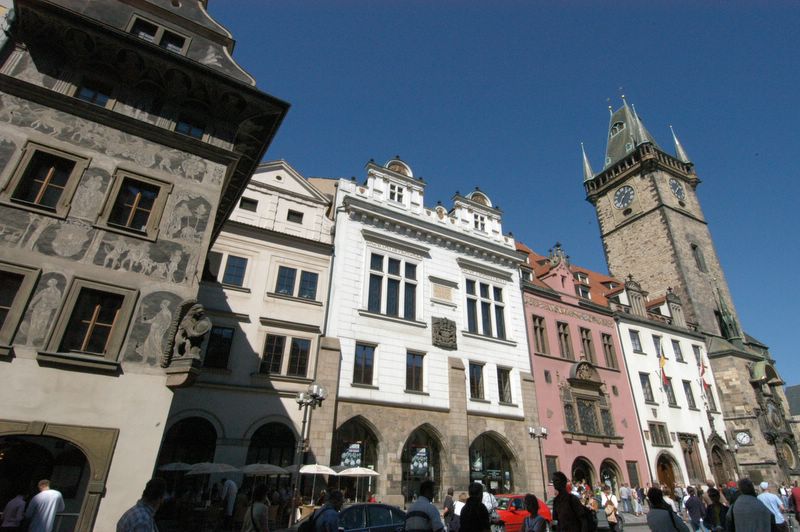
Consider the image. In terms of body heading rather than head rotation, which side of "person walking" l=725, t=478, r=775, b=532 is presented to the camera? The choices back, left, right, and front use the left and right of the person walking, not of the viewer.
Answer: back

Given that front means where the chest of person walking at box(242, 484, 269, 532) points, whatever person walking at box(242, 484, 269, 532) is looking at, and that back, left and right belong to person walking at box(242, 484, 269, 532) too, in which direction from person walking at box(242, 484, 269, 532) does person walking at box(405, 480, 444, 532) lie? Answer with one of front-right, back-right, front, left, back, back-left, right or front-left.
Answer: back-right

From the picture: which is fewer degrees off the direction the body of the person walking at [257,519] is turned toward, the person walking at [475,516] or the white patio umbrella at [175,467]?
the white patio umbrella

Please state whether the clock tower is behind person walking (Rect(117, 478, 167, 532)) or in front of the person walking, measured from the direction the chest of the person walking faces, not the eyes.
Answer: in front

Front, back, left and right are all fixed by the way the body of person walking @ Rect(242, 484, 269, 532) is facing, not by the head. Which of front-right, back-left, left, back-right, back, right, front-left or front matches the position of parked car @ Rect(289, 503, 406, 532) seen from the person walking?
front-right

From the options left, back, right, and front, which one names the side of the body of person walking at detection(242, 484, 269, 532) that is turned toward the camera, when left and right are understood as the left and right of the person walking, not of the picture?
back

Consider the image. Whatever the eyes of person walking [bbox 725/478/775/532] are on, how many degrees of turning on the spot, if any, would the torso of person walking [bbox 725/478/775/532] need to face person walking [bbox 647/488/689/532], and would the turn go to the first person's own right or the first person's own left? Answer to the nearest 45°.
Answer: approximately 135° to the first person's own left

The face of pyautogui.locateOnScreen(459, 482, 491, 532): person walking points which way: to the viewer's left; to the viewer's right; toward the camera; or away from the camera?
away from the camera
